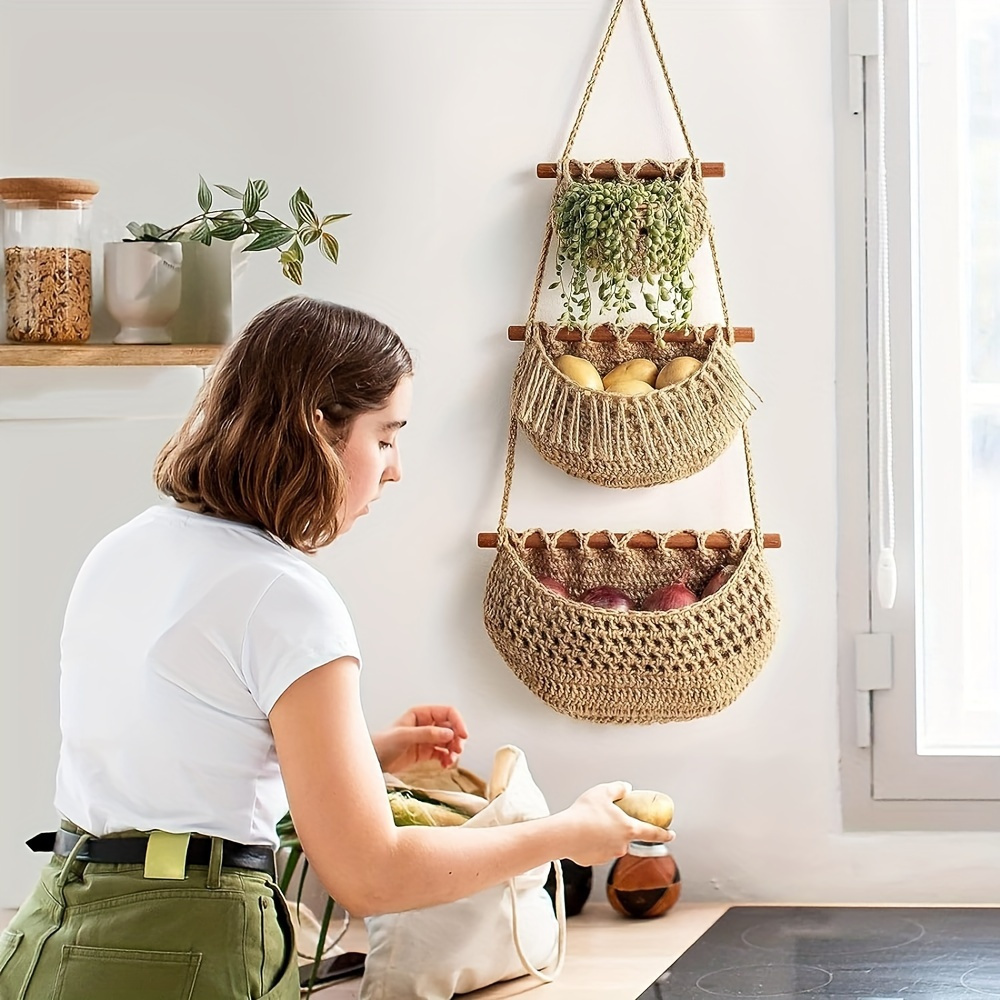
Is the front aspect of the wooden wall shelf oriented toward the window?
no

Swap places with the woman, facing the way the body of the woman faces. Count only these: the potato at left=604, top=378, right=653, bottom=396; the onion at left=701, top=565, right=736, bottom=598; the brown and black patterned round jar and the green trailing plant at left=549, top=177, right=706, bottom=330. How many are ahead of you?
4

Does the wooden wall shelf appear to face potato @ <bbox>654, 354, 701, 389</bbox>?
no

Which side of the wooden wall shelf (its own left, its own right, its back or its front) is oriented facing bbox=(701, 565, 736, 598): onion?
left

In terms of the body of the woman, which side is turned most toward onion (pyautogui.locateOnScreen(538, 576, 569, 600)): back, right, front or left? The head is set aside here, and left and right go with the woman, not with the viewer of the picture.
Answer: front

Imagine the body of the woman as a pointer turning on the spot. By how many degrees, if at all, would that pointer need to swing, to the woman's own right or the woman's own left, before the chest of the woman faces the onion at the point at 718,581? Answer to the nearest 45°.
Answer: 0° — they already face it

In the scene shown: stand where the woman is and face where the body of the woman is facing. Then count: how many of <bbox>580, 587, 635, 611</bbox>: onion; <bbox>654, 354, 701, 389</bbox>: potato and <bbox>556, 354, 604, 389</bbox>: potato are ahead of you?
3

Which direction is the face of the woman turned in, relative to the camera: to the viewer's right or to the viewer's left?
to the viewer's right

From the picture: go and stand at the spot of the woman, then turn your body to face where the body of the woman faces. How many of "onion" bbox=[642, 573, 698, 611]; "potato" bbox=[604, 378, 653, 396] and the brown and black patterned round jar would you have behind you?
0

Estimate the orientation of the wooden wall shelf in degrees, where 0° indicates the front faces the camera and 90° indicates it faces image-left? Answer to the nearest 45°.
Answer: approximately 0°

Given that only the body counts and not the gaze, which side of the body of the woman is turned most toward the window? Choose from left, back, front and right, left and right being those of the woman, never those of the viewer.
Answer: front

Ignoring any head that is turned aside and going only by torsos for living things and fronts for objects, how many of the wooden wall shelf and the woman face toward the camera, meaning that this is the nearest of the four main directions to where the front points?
1

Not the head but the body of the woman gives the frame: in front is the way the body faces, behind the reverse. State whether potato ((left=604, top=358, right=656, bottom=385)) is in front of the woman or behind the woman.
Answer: in front

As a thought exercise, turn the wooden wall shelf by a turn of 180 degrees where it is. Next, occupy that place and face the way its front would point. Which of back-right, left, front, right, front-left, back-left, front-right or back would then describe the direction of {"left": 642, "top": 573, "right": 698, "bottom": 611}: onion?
right

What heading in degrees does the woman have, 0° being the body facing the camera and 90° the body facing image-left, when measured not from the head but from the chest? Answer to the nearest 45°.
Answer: approximately 225°

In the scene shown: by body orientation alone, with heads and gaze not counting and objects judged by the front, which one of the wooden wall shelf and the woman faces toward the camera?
the wooden wall shelf

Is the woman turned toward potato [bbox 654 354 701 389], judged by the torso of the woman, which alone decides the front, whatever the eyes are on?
yes
